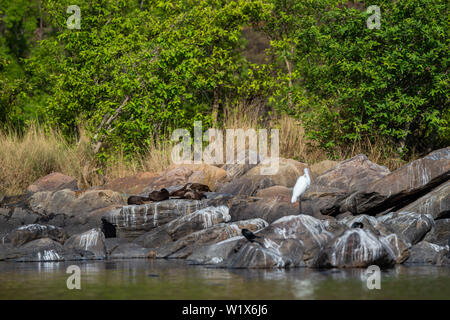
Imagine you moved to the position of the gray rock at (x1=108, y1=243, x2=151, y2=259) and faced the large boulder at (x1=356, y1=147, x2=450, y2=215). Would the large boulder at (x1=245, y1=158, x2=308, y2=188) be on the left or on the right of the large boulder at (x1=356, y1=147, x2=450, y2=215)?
left

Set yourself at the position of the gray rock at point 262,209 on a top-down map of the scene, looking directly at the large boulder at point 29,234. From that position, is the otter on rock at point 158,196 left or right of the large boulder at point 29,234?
right

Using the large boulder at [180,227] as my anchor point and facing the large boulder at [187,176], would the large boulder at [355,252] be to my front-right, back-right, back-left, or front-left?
back-right

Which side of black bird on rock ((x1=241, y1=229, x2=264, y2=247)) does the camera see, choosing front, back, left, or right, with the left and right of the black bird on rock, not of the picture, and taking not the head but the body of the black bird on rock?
left

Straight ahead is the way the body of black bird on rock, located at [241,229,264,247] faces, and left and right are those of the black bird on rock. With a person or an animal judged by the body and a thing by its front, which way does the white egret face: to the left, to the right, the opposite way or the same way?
the opposite way
